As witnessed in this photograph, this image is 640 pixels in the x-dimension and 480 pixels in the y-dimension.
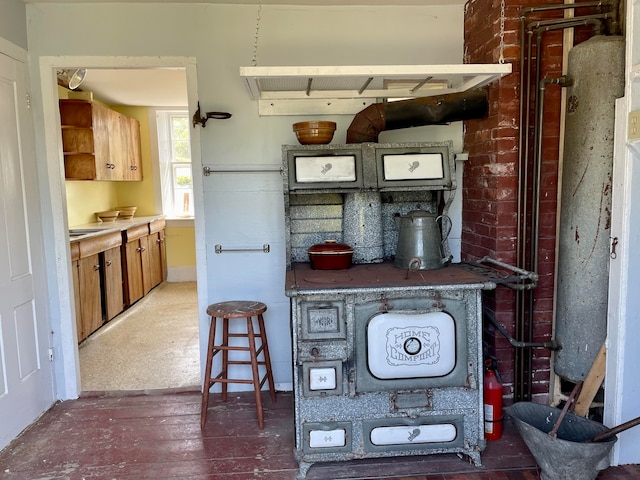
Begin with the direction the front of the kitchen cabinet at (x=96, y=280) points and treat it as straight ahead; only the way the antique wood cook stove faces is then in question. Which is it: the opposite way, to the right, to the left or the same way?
to the right

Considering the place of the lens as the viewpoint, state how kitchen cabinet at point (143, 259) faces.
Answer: facing the viewer and to the right of the viewer

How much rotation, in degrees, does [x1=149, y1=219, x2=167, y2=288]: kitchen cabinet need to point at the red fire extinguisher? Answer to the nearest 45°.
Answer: approximately 45° to its right

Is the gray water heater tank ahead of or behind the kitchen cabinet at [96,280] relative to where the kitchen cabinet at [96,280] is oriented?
ahead

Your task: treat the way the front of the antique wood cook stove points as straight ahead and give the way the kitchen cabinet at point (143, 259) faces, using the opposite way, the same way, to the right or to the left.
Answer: to the left

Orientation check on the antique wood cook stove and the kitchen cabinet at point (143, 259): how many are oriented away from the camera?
0

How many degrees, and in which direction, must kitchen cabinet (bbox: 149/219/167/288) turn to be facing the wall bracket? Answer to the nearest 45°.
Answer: approximately 45° to its right

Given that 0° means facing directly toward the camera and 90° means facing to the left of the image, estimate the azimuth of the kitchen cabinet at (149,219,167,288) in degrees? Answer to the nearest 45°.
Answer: approximately 315°

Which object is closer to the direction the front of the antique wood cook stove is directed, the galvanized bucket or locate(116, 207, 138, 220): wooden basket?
the galvanized bucket

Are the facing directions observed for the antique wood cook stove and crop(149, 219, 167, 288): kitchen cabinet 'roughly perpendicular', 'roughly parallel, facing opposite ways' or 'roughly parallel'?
roughly perpendicular

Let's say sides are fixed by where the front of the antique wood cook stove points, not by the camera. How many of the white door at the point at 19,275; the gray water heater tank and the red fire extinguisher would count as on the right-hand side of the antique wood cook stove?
1

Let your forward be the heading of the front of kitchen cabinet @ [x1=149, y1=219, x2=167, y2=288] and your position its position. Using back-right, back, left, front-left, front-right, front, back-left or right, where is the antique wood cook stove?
front-right

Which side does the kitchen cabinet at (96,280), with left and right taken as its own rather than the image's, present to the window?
left
